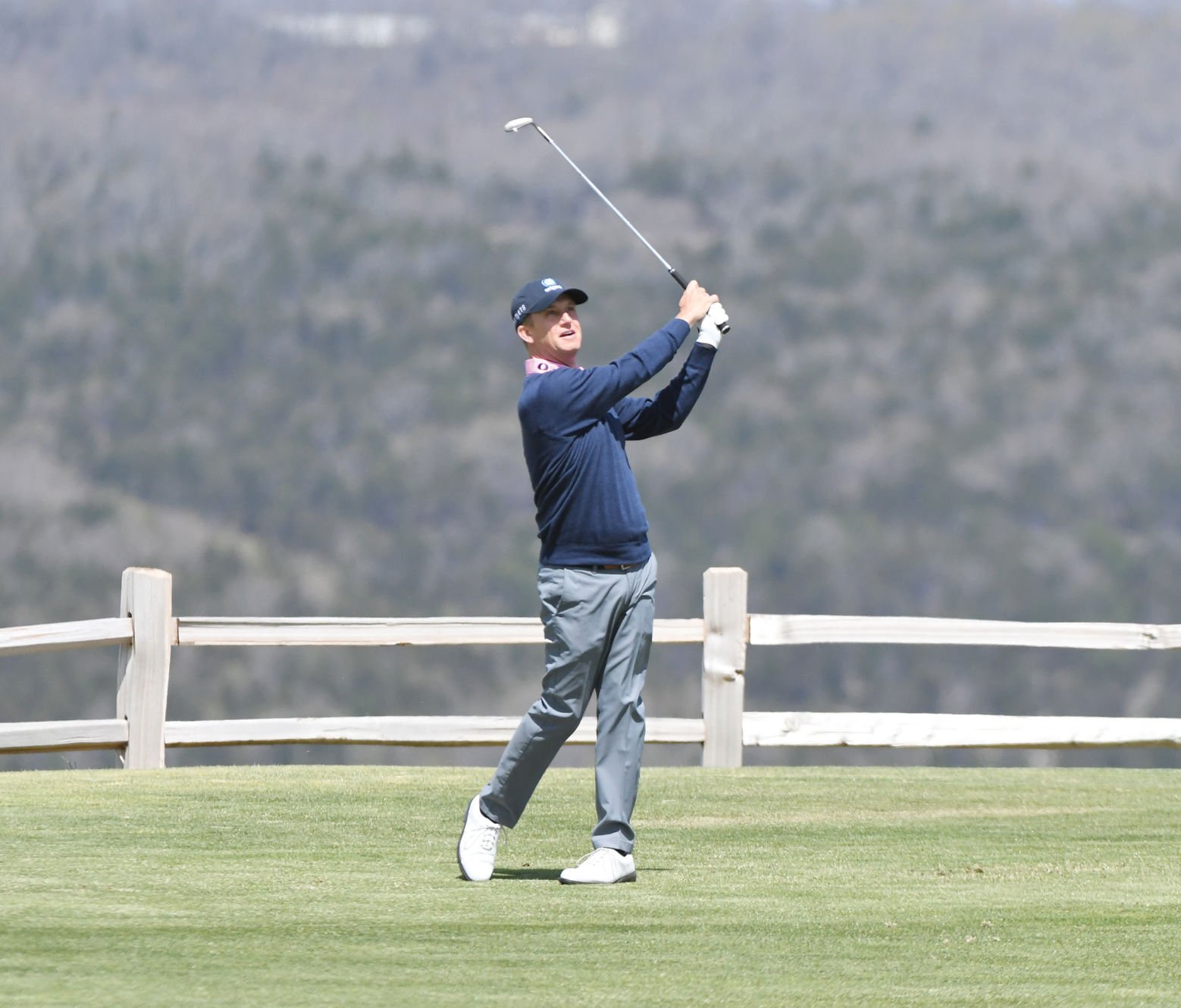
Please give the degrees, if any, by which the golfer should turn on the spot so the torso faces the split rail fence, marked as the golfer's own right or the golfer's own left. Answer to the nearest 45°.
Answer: approximately 135° to the golfer's own left

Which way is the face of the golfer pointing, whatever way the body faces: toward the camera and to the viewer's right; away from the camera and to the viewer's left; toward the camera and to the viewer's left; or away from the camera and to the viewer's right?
toward the camera and to the viewer's right

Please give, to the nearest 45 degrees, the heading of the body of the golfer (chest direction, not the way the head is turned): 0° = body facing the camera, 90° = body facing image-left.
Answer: approximately 315°
